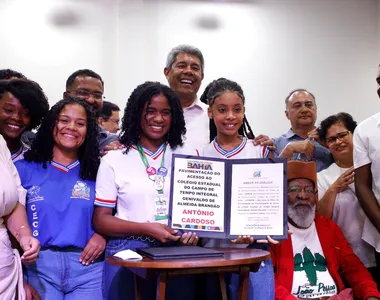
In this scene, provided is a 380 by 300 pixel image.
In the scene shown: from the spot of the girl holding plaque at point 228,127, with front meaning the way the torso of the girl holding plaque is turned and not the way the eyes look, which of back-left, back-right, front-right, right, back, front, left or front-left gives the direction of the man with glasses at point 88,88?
back-right

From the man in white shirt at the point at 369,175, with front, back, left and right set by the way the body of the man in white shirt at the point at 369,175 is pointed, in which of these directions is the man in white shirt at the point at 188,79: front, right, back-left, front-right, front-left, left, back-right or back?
right

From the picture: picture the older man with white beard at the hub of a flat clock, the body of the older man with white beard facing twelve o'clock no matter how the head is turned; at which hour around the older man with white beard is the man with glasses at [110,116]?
The man with glasses is roughly at 4 o'clock from the older man with white beard.

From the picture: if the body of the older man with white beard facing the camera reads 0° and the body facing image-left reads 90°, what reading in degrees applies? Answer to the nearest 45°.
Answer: approximately 0°

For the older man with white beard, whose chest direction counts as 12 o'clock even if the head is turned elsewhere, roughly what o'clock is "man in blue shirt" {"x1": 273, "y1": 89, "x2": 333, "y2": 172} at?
The man in blue shirt is roughly at 6 o'clock from the older man with white beard.

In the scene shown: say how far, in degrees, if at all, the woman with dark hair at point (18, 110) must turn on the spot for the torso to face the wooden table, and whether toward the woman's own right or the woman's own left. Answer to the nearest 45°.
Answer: approximately 45° to the woman's own left

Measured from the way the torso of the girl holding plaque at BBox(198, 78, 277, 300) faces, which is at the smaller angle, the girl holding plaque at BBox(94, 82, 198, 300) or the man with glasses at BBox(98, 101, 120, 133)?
the girl holding plaque

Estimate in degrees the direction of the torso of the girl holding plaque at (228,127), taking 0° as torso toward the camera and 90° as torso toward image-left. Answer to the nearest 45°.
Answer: approximately 0°
